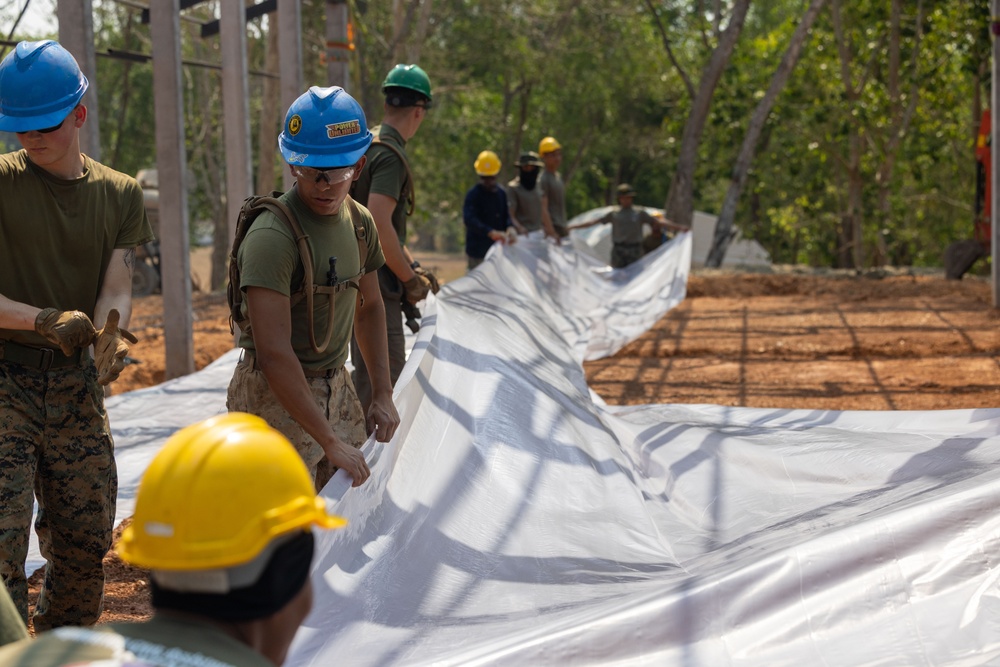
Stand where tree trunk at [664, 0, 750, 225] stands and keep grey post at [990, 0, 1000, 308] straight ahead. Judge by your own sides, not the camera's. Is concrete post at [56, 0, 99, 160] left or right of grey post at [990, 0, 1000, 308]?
right

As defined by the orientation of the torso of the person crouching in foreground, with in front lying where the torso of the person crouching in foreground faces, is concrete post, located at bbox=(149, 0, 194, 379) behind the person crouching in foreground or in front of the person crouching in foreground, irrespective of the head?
in front

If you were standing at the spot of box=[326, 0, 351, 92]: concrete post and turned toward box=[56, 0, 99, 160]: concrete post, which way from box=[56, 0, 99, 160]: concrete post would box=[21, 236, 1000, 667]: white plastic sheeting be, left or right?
left

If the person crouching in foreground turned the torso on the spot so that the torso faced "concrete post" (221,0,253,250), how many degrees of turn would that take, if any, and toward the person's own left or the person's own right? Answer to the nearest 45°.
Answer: approximately 45° to the person's own left

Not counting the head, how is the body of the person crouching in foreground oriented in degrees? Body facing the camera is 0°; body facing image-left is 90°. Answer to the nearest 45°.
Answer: approximately 225°

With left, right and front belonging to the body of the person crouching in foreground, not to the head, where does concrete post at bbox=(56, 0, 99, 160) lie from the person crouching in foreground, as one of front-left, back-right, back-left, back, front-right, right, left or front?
front-left

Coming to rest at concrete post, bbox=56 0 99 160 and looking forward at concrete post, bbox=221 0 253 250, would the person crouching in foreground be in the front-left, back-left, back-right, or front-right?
back-right

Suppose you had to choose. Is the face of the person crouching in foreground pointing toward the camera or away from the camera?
away from the camera

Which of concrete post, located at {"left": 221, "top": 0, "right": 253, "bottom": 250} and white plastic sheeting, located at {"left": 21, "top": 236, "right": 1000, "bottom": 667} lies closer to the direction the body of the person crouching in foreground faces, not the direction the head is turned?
the white plastic sheeting

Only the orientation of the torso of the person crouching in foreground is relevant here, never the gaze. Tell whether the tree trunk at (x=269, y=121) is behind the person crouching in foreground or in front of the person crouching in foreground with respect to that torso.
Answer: in front

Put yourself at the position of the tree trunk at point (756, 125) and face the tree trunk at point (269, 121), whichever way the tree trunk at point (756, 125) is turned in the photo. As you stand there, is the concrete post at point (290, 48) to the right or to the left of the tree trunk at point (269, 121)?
left

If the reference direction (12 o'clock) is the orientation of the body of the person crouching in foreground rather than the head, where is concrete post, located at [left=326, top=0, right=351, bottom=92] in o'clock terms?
The concrete post is roughly at 11 o'clock from the person crouching in foreground.
